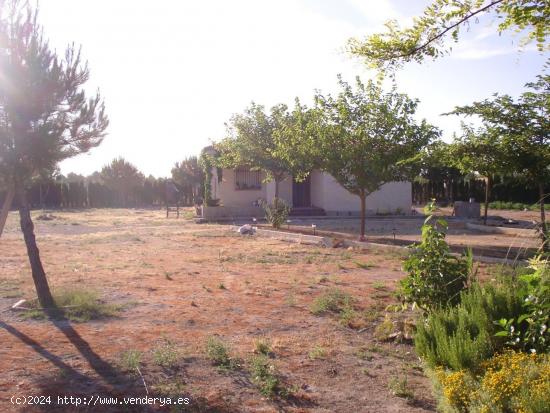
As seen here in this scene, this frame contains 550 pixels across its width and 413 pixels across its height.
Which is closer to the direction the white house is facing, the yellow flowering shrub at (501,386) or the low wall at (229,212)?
the yellow flowering shrub

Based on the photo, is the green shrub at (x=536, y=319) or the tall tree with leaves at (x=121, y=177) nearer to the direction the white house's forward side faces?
the green shrub

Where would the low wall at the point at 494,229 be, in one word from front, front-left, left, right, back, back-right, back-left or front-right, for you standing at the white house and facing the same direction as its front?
front-left

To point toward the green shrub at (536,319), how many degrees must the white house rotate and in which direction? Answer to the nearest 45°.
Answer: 0° — it already faces it

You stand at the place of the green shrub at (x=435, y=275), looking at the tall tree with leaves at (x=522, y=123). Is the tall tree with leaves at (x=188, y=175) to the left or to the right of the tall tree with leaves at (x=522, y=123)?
left

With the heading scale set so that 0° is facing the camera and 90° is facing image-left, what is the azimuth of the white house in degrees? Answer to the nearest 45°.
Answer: approximately 0°

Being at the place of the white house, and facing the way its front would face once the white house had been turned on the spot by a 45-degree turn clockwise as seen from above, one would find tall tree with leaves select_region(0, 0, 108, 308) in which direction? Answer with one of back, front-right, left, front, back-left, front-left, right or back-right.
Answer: front-left

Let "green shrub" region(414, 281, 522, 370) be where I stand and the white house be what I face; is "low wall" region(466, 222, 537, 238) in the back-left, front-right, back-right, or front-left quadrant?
front-right

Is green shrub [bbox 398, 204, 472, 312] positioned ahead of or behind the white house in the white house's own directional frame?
ahead

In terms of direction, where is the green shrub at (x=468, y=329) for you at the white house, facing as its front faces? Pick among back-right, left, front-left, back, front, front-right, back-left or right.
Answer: front

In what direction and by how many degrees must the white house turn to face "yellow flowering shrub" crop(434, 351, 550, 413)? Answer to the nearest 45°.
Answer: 0° — it already faces it

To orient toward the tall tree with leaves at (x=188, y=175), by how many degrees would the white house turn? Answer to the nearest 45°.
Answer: approximately 135° to its right
